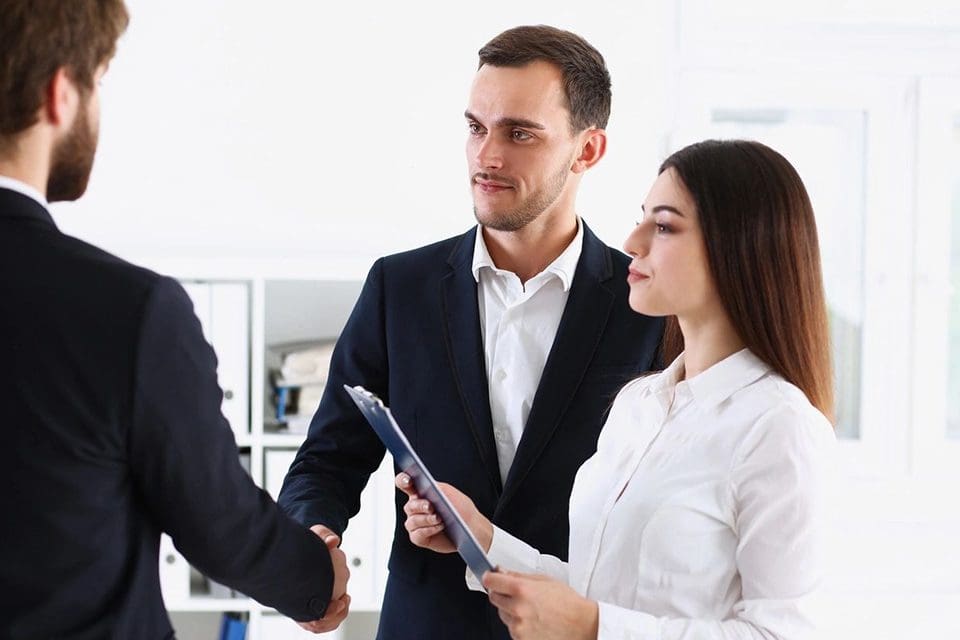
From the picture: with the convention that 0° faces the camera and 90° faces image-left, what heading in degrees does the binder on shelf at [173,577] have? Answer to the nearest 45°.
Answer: approximately 0°

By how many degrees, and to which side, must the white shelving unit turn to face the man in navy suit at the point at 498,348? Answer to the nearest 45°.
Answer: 0° — it already faces them

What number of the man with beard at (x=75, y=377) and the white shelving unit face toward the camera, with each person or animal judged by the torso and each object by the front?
1

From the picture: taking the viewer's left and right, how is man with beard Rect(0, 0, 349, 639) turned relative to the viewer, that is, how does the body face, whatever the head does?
facing away from the viewer and to the right of the viewer

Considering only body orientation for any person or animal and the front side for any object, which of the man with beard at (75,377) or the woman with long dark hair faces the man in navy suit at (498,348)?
the man with beard

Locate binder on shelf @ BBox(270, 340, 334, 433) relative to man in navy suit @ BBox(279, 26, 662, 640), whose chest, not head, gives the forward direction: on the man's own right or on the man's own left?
on the man's own right

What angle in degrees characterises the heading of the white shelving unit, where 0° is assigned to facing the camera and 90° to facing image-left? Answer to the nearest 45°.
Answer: approximately 0°

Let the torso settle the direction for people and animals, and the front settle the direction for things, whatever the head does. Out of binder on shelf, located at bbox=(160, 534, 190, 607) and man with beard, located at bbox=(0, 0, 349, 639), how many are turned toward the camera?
1

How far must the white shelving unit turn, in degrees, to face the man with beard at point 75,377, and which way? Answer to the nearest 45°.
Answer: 0° — it already faces them
